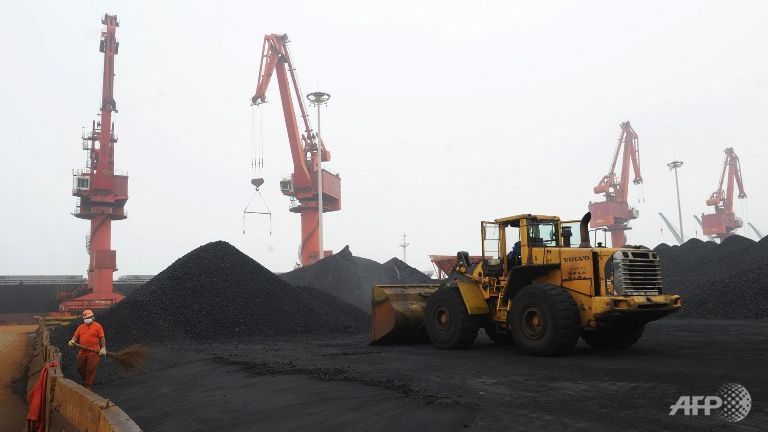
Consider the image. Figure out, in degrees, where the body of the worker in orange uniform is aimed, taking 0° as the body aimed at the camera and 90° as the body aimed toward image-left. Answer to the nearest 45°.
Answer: approximately 0°

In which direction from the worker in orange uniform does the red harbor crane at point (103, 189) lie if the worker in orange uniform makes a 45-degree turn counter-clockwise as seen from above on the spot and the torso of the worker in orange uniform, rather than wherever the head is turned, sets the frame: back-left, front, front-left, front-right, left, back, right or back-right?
back-left

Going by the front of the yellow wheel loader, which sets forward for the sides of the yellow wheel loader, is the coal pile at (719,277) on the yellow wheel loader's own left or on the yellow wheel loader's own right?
on the yellow wheel loader's own right

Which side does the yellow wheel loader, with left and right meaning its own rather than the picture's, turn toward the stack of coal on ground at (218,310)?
front

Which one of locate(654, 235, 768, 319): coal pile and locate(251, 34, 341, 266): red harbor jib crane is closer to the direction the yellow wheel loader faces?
the red harbor jib crane

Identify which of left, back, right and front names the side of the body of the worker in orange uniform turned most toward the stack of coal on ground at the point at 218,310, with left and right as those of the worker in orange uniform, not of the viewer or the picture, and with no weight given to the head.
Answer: back

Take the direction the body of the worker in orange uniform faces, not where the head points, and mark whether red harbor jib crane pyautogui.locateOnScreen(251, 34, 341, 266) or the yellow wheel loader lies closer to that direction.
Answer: the yellow wheel loader

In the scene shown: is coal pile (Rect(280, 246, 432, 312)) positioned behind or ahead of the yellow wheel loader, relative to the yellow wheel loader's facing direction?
ahead

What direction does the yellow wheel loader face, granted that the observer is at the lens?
facing away from the viewer and to the left of the viewer

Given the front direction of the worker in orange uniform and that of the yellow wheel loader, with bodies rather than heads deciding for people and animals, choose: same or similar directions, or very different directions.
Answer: very different directions

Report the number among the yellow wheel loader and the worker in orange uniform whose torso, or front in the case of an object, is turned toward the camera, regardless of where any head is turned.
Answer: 1
